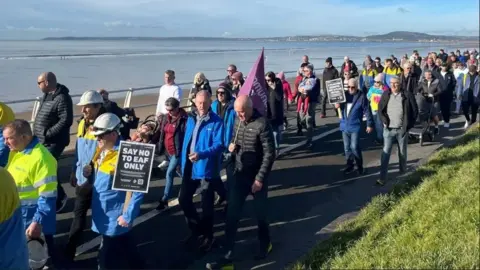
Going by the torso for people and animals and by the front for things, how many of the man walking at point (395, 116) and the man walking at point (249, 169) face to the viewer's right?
0

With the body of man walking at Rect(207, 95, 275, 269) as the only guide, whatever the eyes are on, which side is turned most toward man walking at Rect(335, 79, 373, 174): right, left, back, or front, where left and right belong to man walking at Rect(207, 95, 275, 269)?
back

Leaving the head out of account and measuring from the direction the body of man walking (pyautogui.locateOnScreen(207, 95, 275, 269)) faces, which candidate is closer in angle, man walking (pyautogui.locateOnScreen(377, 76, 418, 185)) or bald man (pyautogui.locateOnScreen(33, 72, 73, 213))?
the bald man

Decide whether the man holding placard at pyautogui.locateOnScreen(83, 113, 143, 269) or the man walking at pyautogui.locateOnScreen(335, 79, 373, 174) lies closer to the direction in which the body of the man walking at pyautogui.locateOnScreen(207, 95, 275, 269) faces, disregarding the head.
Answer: the man holding placard

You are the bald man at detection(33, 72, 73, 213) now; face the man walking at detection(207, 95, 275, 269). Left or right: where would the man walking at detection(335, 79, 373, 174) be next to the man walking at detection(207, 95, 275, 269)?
left

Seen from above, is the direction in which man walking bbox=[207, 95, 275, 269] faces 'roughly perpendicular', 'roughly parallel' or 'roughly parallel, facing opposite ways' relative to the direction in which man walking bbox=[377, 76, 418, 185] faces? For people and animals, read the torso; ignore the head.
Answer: roughly parallel

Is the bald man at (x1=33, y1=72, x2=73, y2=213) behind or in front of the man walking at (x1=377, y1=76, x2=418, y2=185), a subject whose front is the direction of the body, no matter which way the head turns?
in front

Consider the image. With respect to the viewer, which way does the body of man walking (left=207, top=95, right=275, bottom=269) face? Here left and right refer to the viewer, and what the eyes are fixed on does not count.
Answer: facing the viewer and to the left of the viewer

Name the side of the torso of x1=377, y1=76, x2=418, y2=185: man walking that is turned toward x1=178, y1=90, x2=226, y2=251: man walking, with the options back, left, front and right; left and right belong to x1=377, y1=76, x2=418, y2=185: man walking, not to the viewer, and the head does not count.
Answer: front

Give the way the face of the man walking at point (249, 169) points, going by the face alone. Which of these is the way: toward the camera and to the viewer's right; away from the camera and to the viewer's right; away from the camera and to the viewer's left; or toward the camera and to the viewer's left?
toward the camera and to the viewer's left

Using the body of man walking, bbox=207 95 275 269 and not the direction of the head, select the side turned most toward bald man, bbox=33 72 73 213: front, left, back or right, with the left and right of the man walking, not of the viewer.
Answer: right

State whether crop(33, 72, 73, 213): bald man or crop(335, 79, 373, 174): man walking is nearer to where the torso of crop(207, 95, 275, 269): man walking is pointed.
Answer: the bald man

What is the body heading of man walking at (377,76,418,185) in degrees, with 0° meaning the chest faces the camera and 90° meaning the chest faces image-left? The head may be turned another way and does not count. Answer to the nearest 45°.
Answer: approximately 45°

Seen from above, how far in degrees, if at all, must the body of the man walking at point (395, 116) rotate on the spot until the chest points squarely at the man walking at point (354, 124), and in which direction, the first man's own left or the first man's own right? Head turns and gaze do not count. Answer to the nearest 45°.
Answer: approximately 90° to the first man's own right

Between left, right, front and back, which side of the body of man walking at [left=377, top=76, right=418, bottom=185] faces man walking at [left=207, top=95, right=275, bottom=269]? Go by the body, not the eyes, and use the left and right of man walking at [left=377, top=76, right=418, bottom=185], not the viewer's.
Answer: front

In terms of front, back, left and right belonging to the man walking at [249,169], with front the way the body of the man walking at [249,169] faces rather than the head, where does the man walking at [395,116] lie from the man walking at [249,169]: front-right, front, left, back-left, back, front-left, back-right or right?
back
